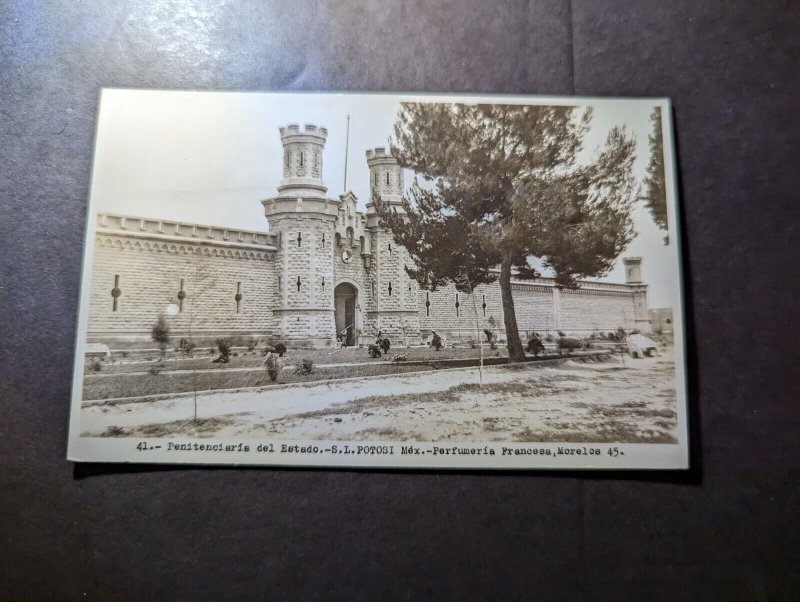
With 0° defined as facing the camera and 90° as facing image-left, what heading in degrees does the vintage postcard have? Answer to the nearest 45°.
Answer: approximately 0°
